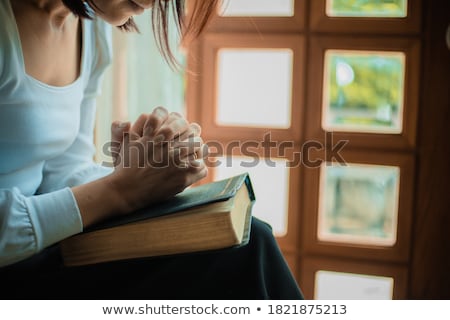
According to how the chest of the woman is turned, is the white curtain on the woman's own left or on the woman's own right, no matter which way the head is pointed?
on the woman's own left

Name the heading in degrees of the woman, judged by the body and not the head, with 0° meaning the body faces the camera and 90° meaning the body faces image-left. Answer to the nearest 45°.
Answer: approximately 315°

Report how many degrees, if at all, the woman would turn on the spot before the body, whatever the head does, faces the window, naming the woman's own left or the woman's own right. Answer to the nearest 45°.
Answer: approximately 90° to the woman's own left

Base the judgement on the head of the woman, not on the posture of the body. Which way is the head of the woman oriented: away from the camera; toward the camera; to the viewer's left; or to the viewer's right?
to the viewer's right
